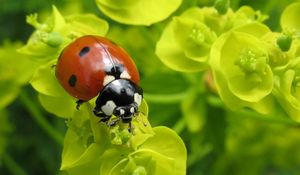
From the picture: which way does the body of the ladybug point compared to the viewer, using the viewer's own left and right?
facing the viewer and to the right of the viewer
